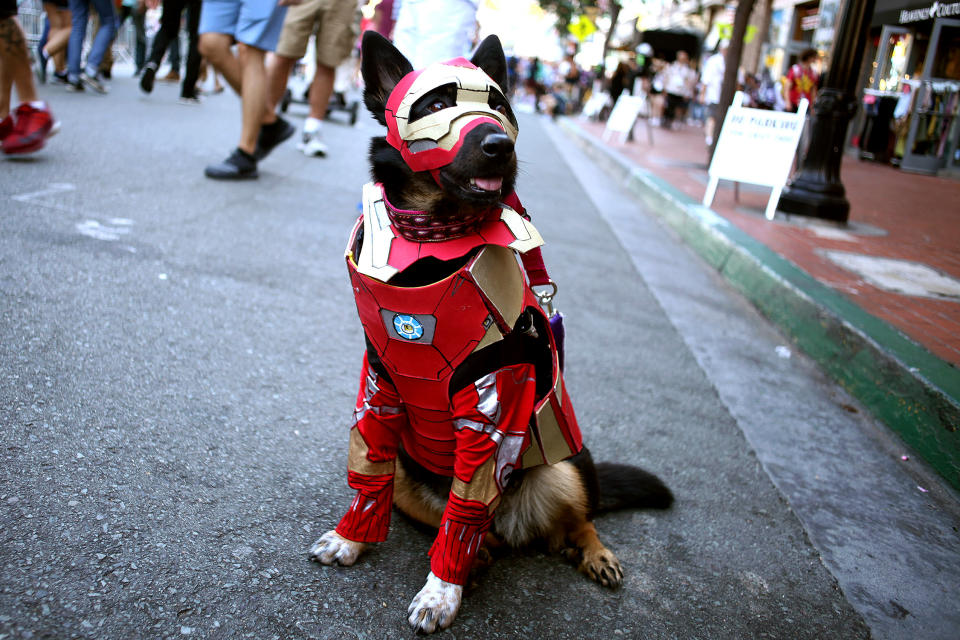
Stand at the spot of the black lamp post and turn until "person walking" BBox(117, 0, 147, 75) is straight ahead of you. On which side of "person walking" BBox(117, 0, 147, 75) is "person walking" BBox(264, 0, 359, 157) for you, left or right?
left

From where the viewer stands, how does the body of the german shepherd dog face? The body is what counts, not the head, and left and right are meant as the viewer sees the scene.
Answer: facing the viewer and to the left of the viewer

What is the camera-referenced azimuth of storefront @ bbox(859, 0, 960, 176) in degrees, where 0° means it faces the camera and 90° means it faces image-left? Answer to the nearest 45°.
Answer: approximately 45°

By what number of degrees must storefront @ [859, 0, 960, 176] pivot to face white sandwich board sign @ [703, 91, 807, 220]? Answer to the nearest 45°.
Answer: approximately 45° to its left

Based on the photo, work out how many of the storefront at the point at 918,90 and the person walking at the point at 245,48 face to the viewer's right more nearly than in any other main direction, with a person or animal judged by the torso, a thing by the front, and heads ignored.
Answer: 0

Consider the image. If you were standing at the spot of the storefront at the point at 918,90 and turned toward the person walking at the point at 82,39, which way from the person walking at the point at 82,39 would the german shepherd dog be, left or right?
left

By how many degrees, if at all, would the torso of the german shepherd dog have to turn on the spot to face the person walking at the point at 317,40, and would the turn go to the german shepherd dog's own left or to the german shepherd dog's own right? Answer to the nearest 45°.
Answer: approximately 135° to the german shepherd dog's own right

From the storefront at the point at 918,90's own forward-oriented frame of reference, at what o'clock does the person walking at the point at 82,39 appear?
The person walking is roughly at 12 o'clock from the storefront.

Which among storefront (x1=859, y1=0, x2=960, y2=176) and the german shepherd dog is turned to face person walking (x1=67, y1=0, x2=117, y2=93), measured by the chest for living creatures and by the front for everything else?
the storefront

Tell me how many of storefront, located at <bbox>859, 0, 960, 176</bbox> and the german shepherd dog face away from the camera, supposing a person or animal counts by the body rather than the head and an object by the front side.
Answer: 0
